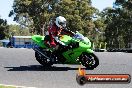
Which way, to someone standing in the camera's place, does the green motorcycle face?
facing to the right of the viewer

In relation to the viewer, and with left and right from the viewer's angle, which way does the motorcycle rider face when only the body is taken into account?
facing the viewer and to the right of the viewer
